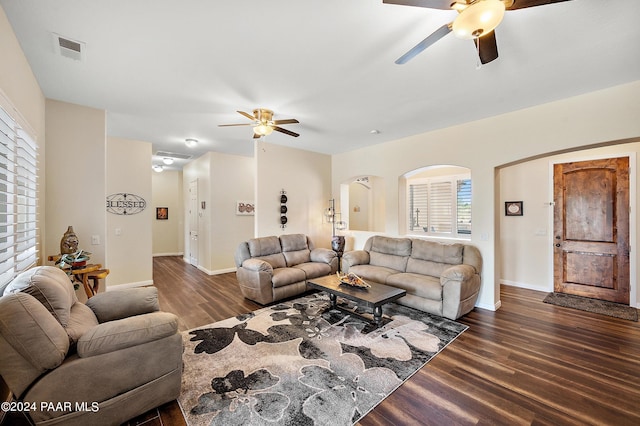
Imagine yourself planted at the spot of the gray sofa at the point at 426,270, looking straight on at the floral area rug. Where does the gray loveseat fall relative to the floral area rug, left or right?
right

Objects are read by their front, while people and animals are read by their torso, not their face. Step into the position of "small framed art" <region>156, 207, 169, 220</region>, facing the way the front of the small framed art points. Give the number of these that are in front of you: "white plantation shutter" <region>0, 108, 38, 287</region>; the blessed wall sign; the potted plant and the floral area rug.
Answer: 4

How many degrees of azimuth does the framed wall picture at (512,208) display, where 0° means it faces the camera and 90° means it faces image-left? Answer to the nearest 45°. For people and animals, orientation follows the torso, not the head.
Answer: approximately 0°

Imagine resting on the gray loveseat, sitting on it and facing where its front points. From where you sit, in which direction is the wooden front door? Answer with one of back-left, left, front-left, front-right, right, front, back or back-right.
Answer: front-left

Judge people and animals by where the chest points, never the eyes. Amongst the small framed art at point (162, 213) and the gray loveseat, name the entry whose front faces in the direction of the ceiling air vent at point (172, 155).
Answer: the small framed art

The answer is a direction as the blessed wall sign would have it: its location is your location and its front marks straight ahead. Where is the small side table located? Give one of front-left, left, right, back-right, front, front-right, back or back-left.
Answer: front

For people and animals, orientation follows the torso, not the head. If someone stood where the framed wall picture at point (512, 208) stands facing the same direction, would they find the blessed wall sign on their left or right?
on their right

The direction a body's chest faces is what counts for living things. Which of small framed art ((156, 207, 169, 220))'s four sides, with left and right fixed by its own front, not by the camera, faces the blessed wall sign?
front

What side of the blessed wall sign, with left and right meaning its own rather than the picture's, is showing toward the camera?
front

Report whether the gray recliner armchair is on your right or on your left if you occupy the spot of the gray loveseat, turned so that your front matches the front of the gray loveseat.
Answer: on your right

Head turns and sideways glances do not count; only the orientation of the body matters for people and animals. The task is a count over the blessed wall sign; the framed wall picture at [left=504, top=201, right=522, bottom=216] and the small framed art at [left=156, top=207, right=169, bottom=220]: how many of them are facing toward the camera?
3

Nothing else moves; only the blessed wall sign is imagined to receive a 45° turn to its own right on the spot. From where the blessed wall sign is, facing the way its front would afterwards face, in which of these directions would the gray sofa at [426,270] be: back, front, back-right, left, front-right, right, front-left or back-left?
left

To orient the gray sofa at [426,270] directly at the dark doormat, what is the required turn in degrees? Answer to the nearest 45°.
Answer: approximately 135° to its left

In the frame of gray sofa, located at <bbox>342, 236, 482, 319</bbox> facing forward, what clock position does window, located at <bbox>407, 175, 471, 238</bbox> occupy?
The window is roughly at 5 o'clock from the gray sofa.

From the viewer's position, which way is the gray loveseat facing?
facing the viewer and to the right of the viewer

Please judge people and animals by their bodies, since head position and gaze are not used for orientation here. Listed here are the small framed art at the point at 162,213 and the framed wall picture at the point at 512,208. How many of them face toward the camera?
2

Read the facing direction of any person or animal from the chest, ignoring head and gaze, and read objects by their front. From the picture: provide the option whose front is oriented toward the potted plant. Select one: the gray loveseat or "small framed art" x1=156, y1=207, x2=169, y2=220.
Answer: the small framed art

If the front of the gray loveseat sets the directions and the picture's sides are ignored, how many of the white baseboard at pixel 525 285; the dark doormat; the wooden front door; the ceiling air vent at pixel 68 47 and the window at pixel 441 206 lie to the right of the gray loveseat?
1
